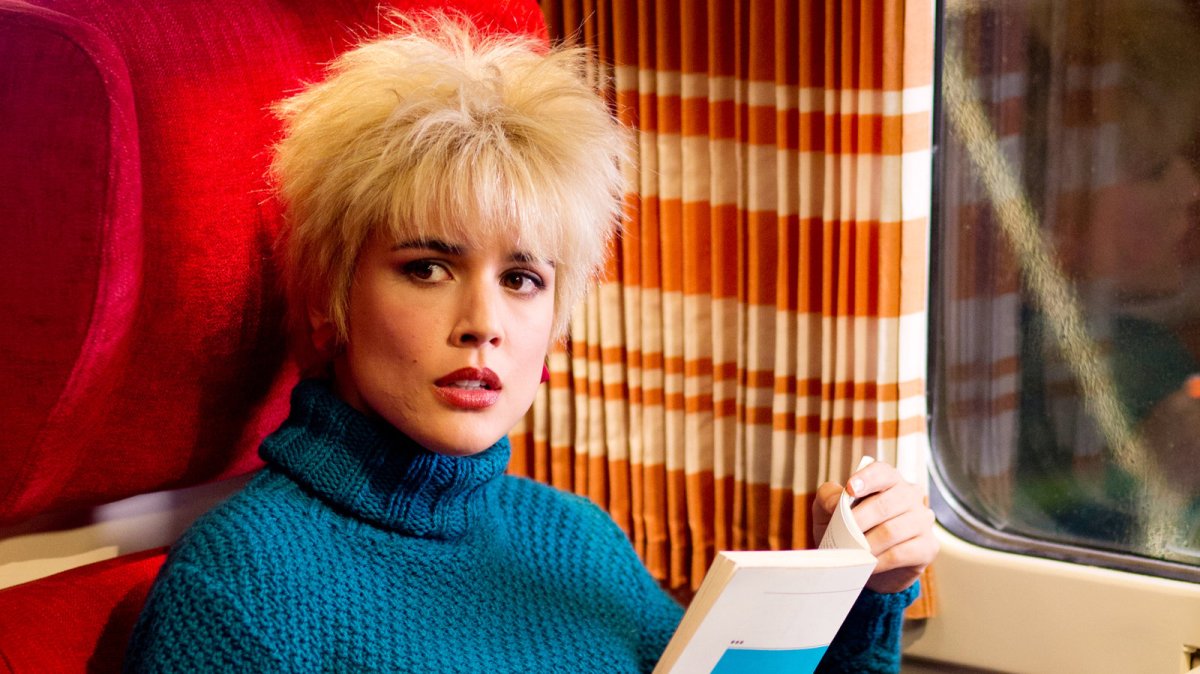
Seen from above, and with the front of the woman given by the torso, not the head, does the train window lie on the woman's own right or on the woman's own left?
on the woman's own left

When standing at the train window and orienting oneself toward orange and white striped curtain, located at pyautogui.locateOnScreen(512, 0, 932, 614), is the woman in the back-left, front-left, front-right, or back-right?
front-left

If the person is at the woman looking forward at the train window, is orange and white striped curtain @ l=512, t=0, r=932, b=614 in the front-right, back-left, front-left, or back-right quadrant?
front-left

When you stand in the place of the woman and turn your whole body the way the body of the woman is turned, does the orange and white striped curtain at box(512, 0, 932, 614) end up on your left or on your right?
on your left

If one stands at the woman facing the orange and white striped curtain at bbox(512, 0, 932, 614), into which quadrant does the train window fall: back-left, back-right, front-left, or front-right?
front-right
